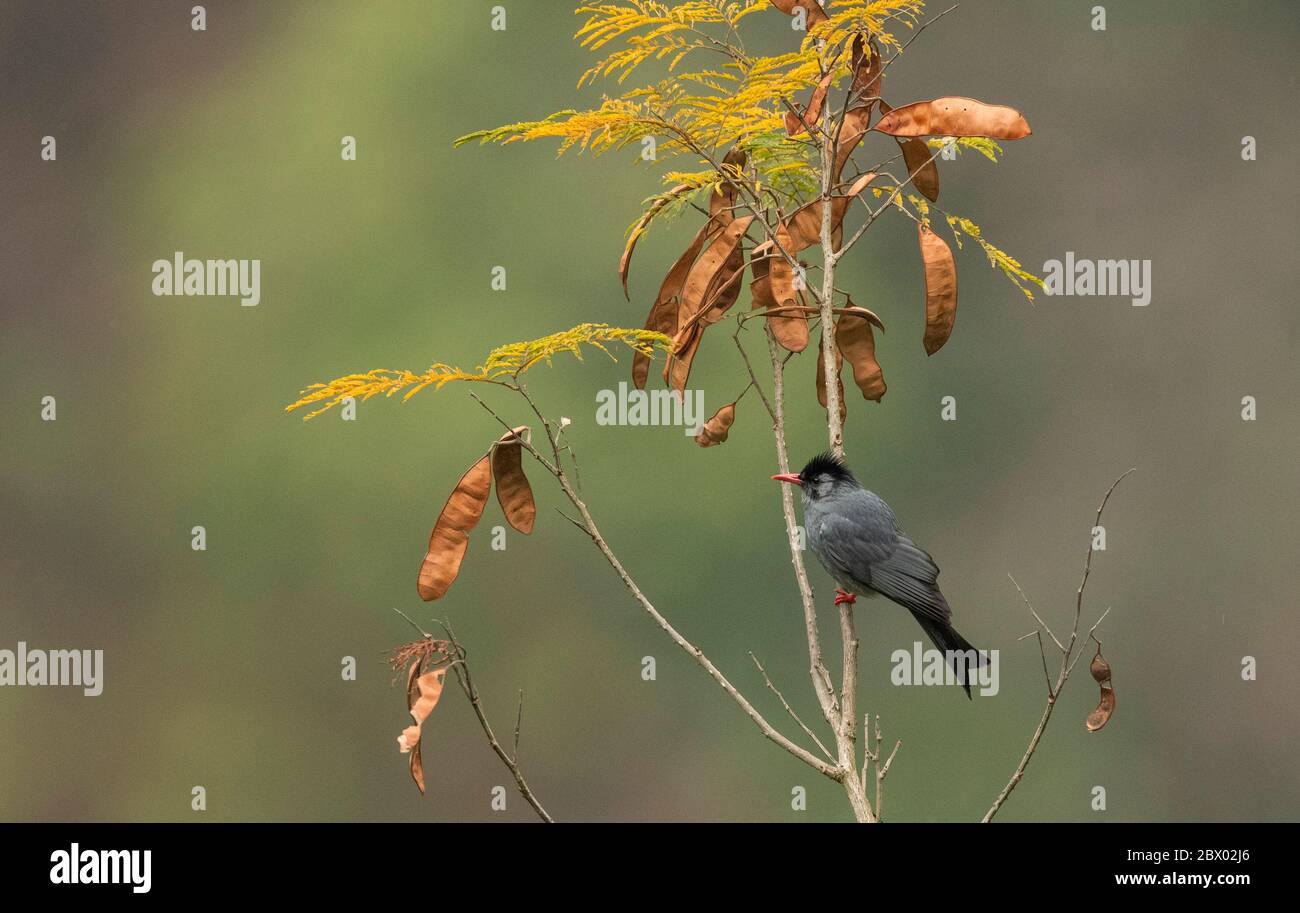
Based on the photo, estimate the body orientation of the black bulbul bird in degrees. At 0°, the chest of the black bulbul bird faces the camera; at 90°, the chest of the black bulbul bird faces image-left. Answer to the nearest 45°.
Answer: approximately 90°
